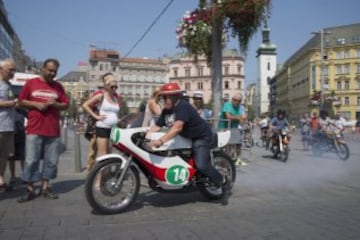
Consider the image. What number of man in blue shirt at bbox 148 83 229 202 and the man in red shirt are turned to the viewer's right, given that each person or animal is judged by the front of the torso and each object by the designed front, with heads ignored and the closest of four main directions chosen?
0

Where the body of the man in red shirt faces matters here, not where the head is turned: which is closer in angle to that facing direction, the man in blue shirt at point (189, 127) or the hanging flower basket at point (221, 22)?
the man in blue shirt

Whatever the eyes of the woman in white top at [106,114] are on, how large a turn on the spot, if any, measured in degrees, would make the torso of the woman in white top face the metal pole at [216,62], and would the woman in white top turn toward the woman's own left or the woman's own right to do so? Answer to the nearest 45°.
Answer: approximately 90° to the woman's own left

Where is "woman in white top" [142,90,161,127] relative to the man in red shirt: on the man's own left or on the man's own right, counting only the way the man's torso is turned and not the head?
on the man's own left

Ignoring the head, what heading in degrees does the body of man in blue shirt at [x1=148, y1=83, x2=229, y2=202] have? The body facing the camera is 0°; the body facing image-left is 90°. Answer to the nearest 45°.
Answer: approximately 45°

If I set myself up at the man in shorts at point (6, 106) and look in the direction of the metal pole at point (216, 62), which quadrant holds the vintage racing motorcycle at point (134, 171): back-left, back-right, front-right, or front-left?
front-right

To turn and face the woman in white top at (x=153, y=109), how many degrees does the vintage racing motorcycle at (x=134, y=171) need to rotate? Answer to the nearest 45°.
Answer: approximately 135° to its right

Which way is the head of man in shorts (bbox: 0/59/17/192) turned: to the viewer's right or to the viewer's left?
to the viewer's right

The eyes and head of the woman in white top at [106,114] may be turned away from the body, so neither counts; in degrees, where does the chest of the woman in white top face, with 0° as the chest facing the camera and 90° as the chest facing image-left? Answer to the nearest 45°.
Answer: approximately 315°

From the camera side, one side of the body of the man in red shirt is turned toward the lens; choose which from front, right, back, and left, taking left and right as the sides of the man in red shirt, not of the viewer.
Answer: front

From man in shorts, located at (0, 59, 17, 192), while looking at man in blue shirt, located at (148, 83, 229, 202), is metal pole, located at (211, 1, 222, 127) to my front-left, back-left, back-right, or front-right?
front-left

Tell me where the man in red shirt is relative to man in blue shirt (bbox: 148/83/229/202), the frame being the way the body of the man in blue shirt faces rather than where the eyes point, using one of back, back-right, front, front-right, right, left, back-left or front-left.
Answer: front-right

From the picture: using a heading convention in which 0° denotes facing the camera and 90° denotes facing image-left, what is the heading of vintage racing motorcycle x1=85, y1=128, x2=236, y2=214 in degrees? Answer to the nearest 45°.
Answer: approximately 45°
